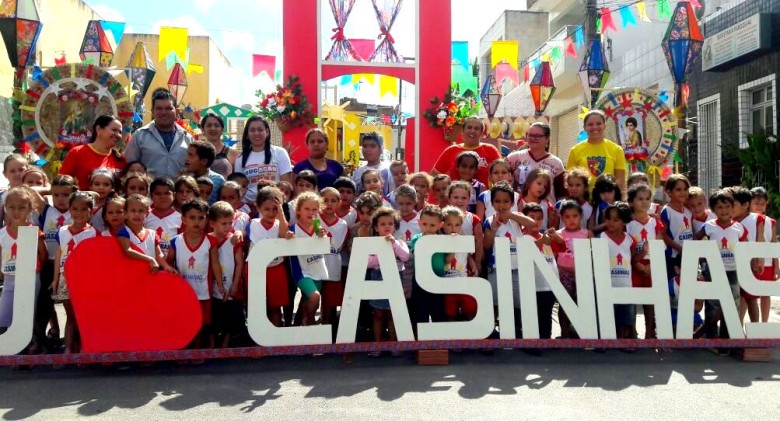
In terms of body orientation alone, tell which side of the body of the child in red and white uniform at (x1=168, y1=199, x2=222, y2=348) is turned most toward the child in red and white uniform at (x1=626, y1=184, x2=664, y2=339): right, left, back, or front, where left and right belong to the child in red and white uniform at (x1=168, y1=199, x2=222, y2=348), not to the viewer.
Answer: left

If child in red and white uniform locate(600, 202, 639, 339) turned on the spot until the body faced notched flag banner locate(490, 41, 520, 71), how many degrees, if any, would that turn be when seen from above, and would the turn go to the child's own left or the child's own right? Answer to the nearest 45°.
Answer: approximately 180°

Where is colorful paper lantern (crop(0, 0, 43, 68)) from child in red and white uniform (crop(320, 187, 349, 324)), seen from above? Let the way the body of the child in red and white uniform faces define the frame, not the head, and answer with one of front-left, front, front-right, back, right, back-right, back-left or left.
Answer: back-right

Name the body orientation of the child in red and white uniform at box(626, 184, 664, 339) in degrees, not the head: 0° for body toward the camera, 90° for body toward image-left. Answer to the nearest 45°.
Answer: approximately 0°

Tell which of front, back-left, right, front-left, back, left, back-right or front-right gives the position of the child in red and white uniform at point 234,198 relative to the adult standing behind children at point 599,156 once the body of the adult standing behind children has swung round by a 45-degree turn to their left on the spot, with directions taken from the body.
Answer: right
